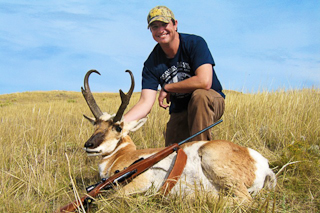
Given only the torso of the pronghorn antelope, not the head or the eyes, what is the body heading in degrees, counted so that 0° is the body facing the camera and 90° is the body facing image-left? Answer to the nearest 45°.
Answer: approximately 90°

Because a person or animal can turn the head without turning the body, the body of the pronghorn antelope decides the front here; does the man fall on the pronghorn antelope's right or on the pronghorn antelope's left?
on the pronghorn antelope's right
